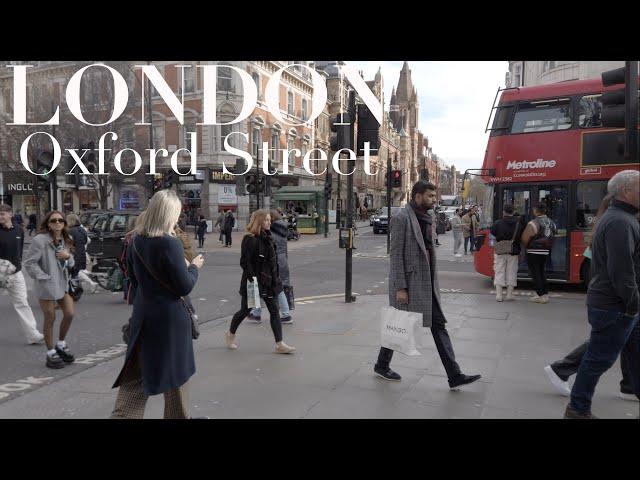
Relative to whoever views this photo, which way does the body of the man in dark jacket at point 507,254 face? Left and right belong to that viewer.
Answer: facing away from the viewer

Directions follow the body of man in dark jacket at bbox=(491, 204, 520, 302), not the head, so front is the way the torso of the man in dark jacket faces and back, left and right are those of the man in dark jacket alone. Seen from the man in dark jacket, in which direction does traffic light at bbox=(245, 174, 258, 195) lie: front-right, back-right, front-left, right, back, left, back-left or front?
front-left

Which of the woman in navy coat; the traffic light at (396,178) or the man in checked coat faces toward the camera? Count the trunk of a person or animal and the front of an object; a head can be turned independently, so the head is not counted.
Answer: the traffic light

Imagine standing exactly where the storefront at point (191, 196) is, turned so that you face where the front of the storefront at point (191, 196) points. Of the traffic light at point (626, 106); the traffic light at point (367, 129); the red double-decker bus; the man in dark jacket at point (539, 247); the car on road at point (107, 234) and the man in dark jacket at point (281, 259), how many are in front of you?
6

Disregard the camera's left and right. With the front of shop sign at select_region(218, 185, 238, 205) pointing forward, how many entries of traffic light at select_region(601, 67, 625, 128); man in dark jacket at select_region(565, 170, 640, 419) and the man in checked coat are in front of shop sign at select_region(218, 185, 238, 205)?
3

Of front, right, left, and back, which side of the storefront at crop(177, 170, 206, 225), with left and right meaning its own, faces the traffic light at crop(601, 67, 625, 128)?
front

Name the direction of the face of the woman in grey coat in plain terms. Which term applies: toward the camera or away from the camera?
toward the camera

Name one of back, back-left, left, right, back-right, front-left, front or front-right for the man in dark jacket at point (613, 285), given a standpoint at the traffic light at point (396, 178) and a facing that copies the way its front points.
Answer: front

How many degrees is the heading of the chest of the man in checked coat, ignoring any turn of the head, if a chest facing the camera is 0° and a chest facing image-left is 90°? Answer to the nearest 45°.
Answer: approximately 270°
